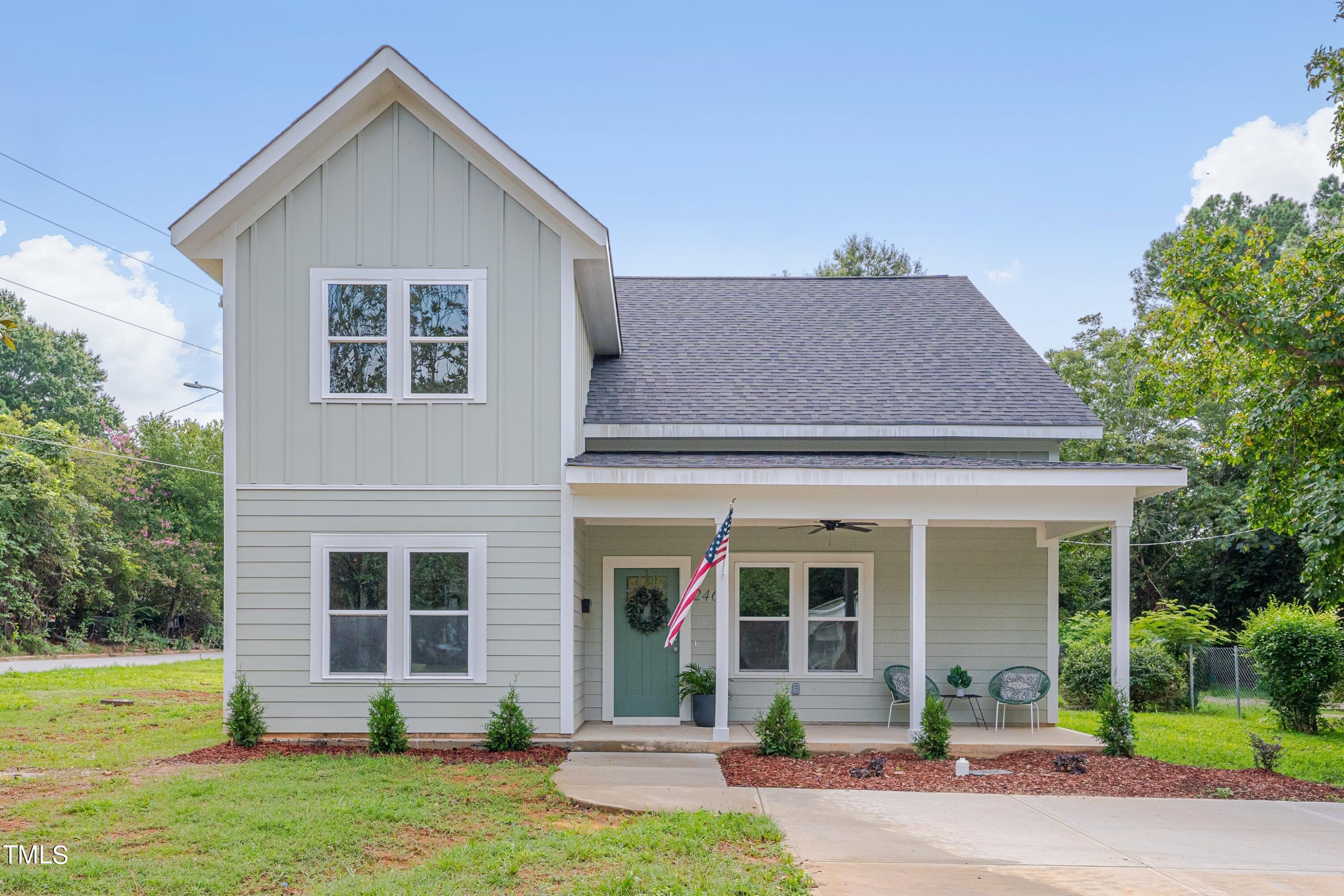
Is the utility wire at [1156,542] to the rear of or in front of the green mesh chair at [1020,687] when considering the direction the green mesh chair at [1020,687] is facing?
to the rear

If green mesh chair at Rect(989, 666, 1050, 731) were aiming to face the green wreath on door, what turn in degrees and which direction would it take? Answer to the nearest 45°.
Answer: approximately 90° to its right

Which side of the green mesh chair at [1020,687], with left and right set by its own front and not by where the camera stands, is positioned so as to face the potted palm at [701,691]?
right

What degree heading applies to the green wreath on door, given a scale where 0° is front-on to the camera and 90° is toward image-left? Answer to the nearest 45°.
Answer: approximately 0°
